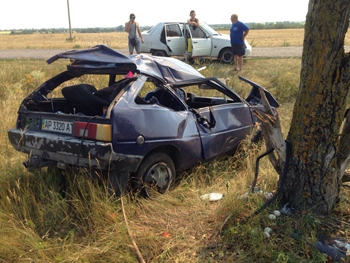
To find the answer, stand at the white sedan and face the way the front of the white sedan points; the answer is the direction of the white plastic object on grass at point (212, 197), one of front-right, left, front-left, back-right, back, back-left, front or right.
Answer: right

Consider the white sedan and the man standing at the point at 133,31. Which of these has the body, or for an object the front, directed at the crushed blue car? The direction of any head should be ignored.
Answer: the man standing

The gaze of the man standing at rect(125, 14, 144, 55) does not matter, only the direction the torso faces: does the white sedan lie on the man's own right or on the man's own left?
on the man's own left

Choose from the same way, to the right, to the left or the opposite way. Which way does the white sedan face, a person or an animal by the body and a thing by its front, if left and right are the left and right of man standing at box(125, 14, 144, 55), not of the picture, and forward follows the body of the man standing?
to the left

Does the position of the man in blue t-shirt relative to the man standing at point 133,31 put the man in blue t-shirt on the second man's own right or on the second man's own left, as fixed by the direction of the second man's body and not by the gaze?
on the second man's own left

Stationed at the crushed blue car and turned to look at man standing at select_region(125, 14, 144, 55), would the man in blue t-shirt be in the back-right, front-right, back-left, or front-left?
front-right

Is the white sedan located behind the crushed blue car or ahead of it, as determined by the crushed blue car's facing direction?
ahead

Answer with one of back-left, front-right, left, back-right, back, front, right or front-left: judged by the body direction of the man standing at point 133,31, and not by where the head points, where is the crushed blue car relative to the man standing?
front

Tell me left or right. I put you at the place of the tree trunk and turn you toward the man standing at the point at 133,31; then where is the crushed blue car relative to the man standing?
left

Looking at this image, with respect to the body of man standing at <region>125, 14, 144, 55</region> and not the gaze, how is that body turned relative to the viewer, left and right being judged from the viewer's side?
facing the viewer

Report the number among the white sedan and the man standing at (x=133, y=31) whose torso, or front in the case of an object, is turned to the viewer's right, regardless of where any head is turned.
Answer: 1

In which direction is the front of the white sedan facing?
to the viewer's right

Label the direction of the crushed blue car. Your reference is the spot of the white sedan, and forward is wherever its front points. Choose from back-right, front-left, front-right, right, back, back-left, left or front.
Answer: right

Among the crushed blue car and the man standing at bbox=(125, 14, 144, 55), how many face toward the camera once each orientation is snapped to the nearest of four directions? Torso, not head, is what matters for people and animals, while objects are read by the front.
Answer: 1

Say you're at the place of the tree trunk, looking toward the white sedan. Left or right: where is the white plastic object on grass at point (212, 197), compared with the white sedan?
left

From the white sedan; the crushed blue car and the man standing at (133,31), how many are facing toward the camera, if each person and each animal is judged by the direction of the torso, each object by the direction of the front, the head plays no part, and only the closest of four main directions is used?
1

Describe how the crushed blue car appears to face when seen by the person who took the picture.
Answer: facing away from the viewer and to the right of the viewer
